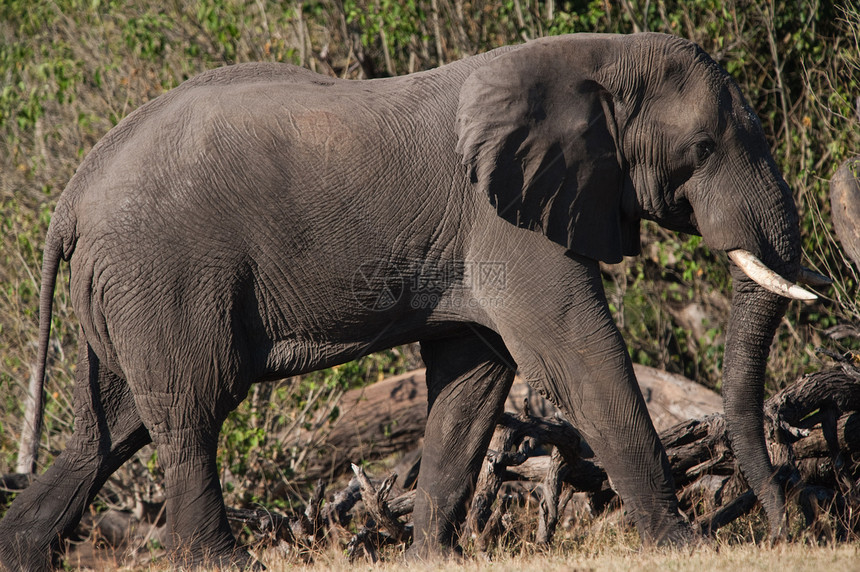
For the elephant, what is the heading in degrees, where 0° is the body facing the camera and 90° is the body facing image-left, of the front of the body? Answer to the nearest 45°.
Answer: approximately 270°

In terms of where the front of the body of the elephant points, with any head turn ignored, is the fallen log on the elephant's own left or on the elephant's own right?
on the elephant's own left
